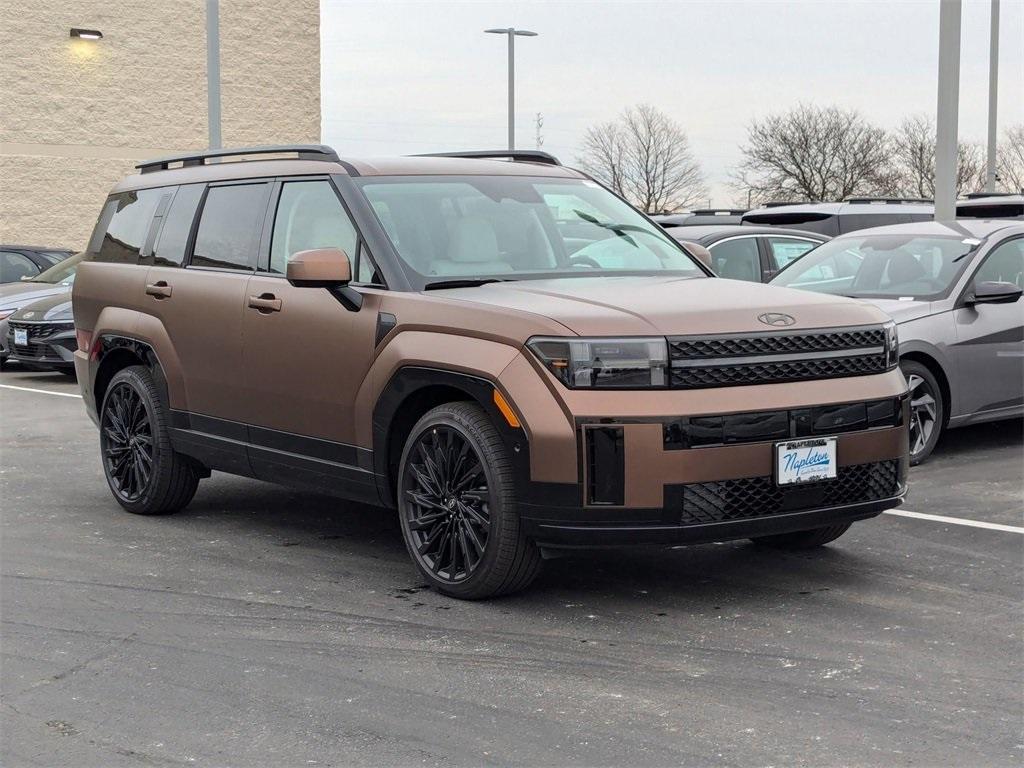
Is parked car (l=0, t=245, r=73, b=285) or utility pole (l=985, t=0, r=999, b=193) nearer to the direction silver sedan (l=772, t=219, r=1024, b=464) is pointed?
the parked car

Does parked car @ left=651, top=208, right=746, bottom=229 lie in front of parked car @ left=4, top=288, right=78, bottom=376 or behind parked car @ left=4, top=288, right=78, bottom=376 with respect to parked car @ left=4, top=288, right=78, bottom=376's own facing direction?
behind

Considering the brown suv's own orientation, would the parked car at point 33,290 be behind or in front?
behind

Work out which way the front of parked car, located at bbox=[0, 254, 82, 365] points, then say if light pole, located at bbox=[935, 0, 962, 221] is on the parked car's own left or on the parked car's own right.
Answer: on the parked car's own left

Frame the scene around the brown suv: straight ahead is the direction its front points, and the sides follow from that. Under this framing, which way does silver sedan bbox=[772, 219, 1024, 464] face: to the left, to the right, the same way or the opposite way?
to the right

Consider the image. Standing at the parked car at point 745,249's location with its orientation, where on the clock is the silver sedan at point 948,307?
The silver sedan is roughly at 10 o'clock from the parked car.

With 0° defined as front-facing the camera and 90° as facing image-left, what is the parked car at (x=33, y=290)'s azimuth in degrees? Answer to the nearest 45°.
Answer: approximately 45°

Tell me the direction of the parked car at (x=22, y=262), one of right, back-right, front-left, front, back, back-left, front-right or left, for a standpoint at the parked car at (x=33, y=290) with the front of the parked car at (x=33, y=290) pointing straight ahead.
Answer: back-right

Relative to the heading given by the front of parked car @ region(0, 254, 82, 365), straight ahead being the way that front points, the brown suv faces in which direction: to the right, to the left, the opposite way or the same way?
to the left

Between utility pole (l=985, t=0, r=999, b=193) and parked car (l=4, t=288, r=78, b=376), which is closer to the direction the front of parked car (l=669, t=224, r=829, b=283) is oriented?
the parked car

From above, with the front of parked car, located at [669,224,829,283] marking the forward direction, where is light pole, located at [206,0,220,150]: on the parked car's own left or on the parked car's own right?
on the parked car's own right

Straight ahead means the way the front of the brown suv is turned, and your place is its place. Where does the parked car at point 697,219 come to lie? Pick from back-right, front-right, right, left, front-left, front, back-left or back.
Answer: back-left

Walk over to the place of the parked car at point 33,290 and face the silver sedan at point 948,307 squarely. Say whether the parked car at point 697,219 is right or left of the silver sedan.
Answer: left

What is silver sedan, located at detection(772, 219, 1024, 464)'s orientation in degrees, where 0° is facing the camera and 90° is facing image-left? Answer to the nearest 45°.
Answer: approximately 45°

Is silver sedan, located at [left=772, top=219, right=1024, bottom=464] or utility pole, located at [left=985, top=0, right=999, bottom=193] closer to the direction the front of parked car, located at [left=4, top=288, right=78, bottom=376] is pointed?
the silver sedan
